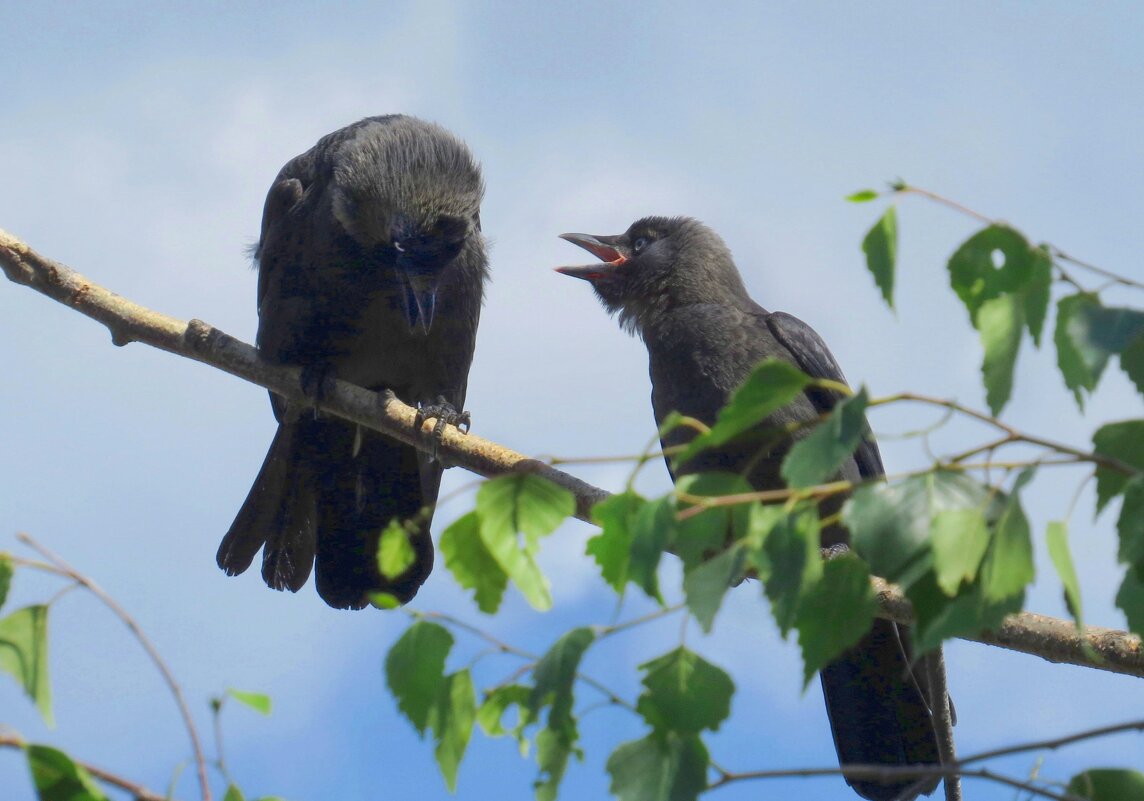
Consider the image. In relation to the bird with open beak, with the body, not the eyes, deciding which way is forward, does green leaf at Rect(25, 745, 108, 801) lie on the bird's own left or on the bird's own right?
on the bird's own left

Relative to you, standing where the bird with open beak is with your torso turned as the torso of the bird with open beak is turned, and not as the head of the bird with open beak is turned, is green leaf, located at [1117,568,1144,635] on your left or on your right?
on your left

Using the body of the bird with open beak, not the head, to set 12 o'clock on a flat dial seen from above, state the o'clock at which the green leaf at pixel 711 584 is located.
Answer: The green leaf is roughly at 9 o'clock from the bird with open beak.

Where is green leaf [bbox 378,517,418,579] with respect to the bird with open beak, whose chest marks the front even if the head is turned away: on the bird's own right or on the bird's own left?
on the bird's own left

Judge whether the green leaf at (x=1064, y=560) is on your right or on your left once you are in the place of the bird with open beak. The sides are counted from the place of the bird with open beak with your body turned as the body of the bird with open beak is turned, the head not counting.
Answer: on your left

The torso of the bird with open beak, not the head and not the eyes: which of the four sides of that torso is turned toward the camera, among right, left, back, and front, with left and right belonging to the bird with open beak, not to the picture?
left
